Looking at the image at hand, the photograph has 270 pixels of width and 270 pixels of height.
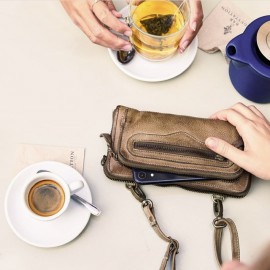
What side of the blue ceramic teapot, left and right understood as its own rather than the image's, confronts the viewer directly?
left
